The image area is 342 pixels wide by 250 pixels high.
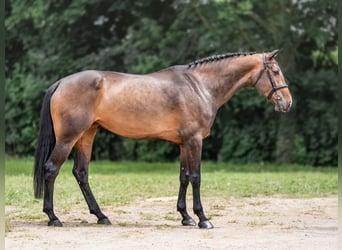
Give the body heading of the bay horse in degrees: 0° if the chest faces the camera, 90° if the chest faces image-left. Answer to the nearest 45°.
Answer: approximately 270°
